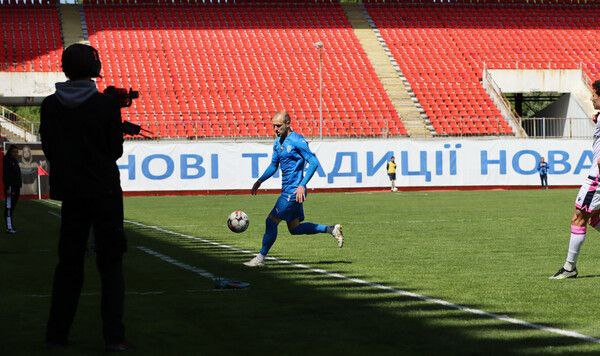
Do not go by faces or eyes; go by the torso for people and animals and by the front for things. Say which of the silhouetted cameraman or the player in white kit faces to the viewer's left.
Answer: the player in white kit

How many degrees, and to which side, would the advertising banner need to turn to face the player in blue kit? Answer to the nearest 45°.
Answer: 0° — it already faces them

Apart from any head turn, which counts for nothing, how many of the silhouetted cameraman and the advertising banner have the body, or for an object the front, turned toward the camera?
1

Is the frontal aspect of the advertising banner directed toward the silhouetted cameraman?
yes

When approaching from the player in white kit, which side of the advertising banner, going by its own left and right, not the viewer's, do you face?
front

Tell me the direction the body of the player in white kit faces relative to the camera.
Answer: to the viewer's left

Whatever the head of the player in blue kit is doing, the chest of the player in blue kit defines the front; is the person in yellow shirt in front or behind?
behind

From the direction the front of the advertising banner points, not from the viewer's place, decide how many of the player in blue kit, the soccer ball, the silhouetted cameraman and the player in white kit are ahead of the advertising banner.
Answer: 4

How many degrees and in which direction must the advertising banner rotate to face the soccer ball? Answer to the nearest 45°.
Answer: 0° — it already faces it
